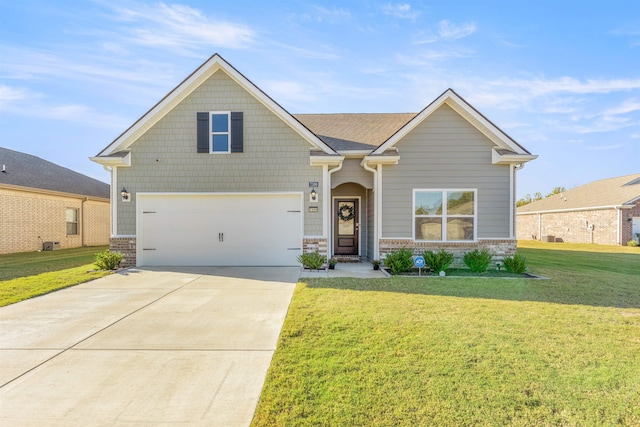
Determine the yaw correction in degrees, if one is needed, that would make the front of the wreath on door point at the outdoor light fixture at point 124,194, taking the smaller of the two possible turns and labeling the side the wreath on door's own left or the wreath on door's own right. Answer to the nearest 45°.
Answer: approximately 45° to the wreath on door's own right

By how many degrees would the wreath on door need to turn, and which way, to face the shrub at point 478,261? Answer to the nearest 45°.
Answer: approximately 45° to its left

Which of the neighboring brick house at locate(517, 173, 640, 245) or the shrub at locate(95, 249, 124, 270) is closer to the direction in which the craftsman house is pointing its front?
the shrub

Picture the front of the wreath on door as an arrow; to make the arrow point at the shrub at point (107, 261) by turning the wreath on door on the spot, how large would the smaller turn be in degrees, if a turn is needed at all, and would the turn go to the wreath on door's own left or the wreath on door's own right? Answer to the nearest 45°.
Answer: approximately 45° to the wreath on door's own right

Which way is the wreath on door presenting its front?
toward the camera

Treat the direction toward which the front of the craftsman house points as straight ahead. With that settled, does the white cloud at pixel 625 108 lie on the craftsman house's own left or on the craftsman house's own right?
on the craftsman house's own left

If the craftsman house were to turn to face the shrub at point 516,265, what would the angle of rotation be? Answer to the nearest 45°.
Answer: approximately 90° to its left

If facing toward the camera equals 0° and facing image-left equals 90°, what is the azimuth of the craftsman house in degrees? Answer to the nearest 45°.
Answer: approximately 0°

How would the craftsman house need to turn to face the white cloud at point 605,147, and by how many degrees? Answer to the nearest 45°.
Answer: approximately 135° to its left
